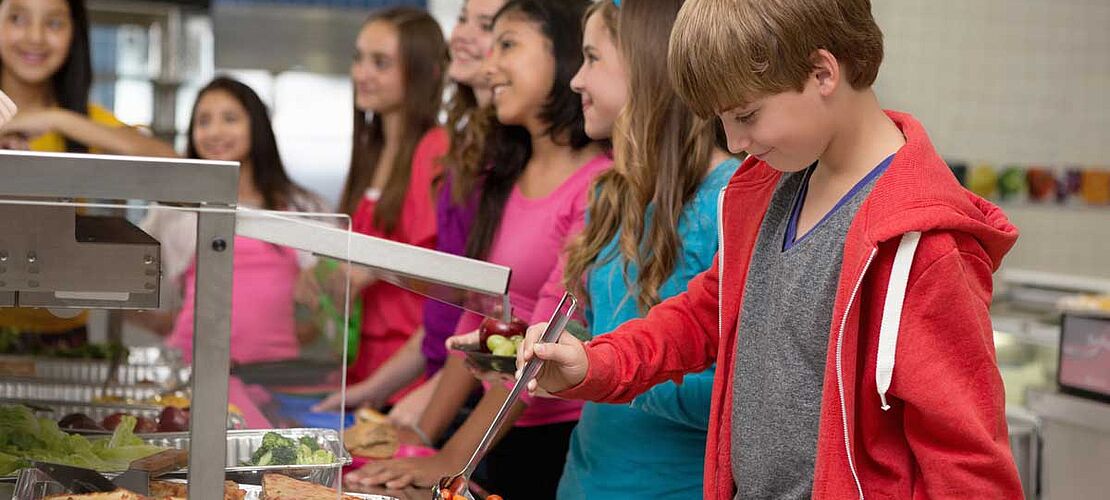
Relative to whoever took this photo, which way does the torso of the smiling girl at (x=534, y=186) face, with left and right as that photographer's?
facing the viewer and to the left of the viewer

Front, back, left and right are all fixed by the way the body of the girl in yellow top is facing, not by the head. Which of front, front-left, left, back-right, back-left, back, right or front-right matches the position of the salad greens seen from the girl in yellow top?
front

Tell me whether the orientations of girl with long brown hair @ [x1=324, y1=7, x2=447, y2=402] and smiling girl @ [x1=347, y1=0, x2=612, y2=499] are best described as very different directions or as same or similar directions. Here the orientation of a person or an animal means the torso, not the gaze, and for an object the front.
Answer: same or similar directions

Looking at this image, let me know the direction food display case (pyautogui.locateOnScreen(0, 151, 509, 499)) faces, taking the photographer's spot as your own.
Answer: facing to the right of the viewer

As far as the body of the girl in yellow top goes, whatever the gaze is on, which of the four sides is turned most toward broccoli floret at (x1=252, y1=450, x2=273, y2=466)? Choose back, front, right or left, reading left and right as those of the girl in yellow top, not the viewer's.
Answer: front

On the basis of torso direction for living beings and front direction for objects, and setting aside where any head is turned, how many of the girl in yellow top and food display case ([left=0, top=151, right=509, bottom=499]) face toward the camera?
1

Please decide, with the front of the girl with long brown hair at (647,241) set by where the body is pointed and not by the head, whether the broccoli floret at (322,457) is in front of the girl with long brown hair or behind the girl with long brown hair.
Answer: in front

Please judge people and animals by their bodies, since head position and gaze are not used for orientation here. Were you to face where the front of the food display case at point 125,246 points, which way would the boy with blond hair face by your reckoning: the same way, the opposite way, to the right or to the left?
the opposite way

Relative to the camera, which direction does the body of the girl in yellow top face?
toward the camera

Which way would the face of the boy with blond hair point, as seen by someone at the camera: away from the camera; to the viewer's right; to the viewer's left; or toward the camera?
to the viewer's left

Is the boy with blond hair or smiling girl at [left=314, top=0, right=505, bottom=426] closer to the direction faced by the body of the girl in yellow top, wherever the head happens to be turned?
the boy with blond hair

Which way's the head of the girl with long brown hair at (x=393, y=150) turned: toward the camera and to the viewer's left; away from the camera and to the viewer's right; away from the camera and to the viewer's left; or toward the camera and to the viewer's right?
toward the camera and to the viewer's left

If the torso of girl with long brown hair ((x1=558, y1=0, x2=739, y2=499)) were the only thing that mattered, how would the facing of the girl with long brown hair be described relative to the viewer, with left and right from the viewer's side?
facing to the left of the viewer

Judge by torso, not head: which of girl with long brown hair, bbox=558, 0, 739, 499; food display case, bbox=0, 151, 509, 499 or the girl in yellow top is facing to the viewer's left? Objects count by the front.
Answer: the girl with long brown hair

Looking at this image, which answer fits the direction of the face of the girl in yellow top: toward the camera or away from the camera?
toward the camera

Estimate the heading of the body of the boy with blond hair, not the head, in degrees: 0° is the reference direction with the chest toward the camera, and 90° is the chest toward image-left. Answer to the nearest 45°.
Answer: approximately 45°
